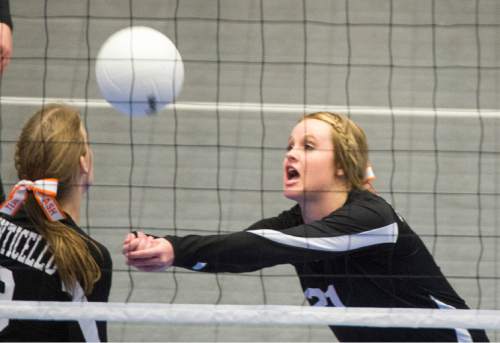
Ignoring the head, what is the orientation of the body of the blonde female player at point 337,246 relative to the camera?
to the viewer's left

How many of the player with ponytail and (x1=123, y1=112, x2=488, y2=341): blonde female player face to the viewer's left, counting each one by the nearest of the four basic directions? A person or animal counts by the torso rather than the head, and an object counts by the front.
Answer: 1

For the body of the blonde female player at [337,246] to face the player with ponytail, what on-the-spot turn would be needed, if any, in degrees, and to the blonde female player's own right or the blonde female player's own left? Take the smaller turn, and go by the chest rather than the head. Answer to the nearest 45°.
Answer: approximately 45° to the blonde female player's own left

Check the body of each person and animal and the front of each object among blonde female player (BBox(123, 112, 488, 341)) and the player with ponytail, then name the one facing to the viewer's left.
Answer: the blonde female player

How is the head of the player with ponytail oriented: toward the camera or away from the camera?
away from the camera

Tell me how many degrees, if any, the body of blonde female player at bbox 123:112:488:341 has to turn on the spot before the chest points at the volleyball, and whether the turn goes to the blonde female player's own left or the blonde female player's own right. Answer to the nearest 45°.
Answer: approximately 45° to the blonde female player's own right

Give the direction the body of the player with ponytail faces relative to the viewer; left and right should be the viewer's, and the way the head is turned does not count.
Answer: facing away from the viewer and to the right of the viewer
